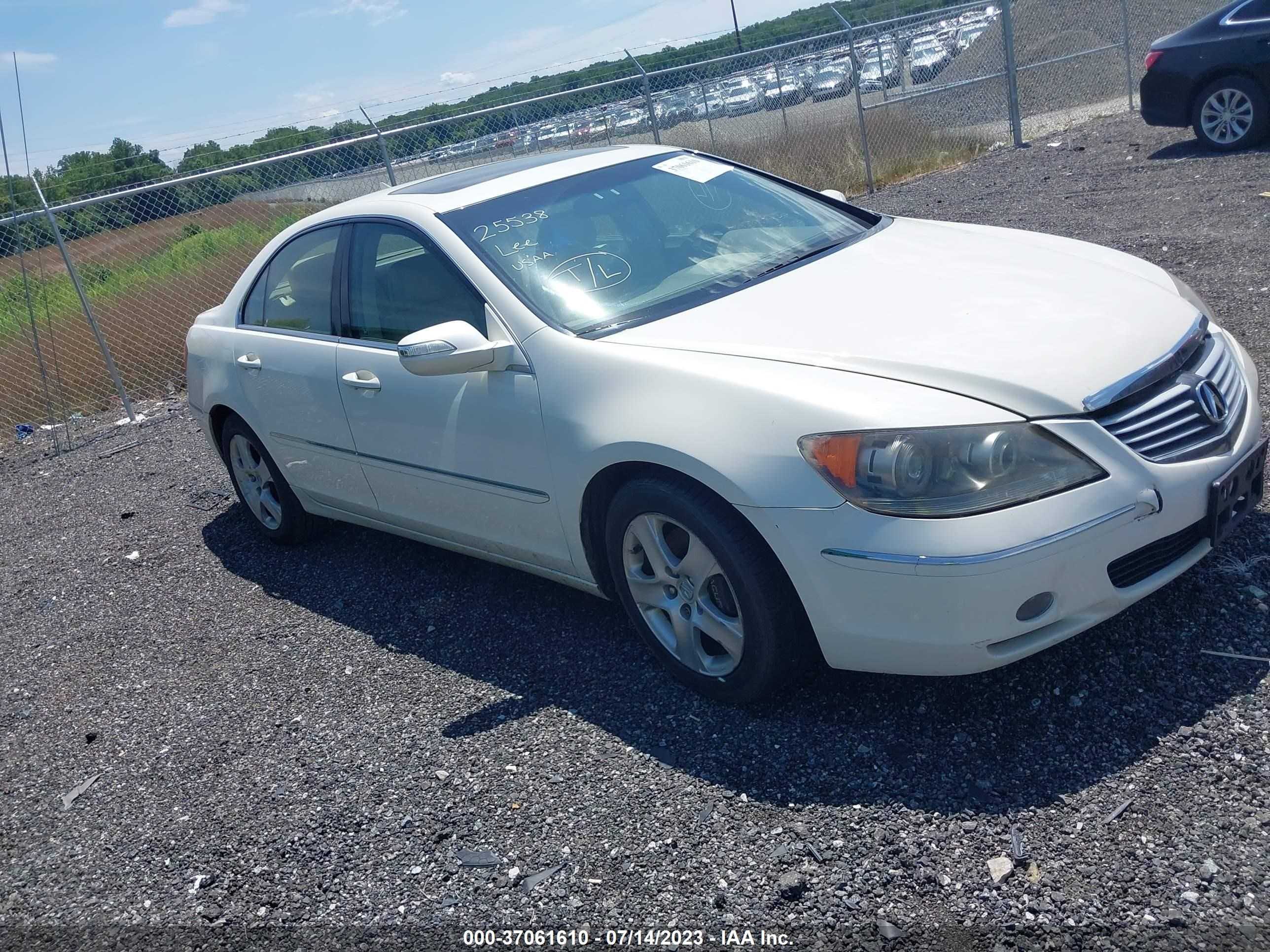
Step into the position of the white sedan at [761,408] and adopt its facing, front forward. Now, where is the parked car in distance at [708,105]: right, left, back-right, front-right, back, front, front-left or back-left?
back-left

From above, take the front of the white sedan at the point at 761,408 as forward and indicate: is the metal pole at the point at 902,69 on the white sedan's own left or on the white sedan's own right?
on the white sedan's own left

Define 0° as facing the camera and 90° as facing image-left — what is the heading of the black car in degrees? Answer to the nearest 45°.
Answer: approximately 270°

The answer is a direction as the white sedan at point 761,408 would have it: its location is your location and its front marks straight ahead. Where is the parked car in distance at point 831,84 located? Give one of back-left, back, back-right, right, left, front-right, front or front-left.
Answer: back-left

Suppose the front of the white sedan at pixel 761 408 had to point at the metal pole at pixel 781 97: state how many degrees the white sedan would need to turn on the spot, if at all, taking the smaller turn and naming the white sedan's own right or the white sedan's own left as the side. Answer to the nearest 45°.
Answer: approximately 135° to the white sedan's own left

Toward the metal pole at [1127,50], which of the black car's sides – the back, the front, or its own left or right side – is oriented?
left

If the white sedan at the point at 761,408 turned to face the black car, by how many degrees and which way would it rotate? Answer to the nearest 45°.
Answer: approximately 90° to its left

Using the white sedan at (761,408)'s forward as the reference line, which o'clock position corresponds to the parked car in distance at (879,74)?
The parked car in distance is roughly at 8 o'clock from the white sedan.

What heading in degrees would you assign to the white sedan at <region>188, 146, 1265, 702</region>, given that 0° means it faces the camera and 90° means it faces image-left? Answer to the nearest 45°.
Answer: approximately 315°

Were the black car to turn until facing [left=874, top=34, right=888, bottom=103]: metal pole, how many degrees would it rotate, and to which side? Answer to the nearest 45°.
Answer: approximately 135° to its left

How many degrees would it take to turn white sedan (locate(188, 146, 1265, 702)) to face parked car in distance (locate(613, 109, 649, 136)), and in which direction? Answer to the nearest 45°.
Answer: approximately 135° to its left

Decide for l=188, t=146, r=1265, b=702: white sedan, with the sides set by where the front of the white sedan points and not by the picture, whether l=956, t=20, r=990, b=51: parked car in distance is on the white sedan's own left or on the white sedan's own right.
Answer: on the white sedan's own left
